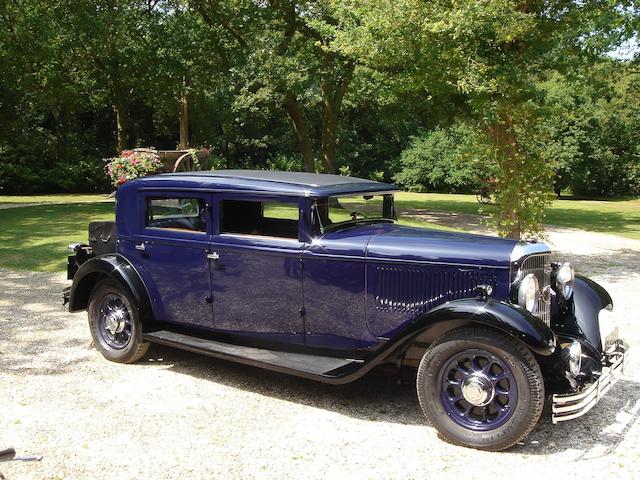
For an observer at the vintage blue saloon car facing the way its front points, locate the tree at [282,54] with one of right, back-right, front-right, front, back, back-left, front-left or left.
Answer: back-left

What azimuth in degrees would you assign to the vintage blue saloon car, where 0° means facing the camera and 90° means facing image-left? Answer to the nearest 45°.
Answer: approximately 315°

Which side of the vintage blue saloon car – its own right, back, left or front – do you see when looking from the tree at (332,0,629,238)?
left
